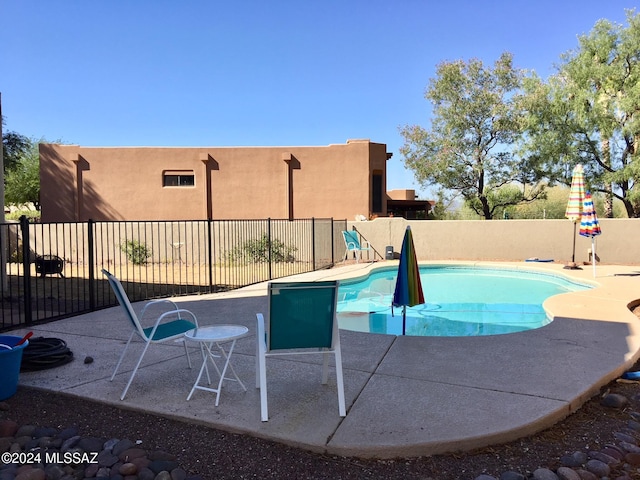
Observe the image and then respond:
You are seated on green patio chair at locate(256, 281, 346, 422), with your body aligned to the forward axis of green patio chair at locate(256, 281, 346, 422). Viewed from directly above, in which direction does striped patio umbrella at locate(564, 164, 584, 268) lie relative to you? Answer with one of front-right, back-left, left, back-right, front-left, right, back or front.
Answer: front-right

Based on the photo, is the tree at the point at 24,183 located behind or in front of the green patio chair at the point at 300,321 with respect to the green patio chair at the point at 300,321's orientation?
in front

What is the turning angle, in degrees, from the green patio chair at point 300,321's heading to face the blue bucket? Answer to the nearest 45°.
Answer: approximately 90° to its left

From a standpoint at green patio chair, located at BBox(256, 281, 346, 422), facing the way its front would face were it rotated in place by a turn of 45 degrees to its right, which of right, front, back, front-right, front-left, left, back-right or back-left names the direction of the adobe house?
front-left

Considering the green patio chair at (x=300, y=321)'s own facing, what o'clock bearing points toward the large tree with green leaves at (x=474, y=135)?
The large tree with green leaves is roughly at 1 o'clock from the green patio chair.

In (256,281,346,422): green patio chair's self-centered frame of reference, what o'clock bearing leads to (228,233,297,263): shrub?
The shrub is roughly at 12 o'clock from the green patio chair.

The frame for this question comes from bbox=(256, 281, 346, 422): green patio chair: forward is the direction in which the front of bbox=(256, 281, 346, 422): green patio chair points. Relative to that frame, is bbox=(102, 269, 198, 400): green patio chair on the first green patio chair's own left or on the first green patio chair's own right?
on the first green patio chair's own left

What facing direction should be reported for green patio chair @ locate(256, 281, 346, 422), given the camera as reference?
facing away from the viewer

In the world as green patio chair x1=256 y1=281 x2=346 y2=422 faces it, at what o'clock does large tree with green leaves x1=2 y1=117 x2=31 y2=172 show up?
The large tree with green leaves is roughly at 11 o'clock from the green patio chair.

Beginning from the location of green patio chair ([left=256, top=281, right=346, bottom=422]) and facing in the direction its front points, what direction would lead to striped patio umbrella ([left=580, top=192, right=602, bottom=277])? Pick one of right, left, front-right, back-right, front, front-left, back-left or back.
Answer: front-right

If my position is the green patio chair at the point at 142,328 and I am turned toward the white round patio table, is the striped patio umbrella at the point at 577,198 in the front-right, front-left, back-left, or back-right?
front-left

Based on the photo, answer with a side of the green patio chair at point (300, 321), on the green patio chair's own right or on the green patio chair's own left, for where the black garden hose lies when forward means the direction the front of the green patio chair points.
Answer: on the green patio chair's own left

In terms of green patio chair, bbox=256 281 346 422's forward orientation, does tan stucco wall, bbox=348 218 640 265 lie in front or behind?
in front

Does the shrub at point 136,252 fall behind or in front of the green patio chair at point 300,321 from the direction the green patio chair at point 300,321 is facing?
in front

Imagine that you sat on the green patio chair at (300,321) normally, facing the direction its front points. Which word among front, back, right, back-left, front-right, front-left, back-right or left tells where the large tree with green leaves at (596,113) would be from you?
front-right
